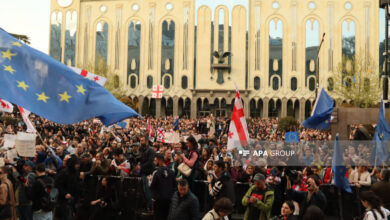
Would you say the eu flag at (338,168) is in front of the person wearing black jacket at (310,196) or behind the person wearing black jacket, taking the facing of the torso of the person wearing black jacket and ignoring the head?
behind

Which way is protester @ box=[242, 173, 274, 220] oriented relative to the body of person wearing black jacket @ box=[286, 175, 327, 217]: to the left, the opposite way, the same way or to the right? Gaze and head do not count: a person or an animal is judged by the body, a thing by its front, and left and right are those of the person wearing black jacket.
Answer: the same way

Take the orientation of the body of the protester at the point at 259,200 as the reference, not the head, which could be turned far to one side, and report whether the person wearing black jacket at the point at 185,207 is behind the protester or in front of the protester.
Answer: in front

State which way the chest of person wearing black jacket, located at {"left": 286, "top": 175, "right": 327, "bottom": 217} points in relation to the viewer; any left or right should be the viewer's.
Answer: facing the viewer and to the left of the viewer

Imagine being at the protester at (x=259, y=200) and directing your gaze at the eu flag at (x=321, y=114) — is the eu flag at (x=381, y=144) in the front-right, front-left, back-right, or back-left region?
front-right

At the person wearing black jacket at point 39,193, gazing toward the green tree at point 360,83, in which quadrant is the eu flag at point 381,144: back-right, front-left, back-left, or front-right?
front-right

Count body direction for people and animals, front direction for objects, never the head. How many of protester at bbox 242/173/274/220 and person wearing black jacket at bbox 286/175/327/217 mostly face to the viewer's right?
0

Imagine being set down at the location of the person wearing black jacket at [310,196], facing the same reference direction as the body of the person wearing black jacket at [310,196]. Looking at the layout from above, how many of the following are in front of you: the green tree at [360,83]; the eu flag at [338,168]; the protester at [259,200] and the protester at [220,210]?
2
